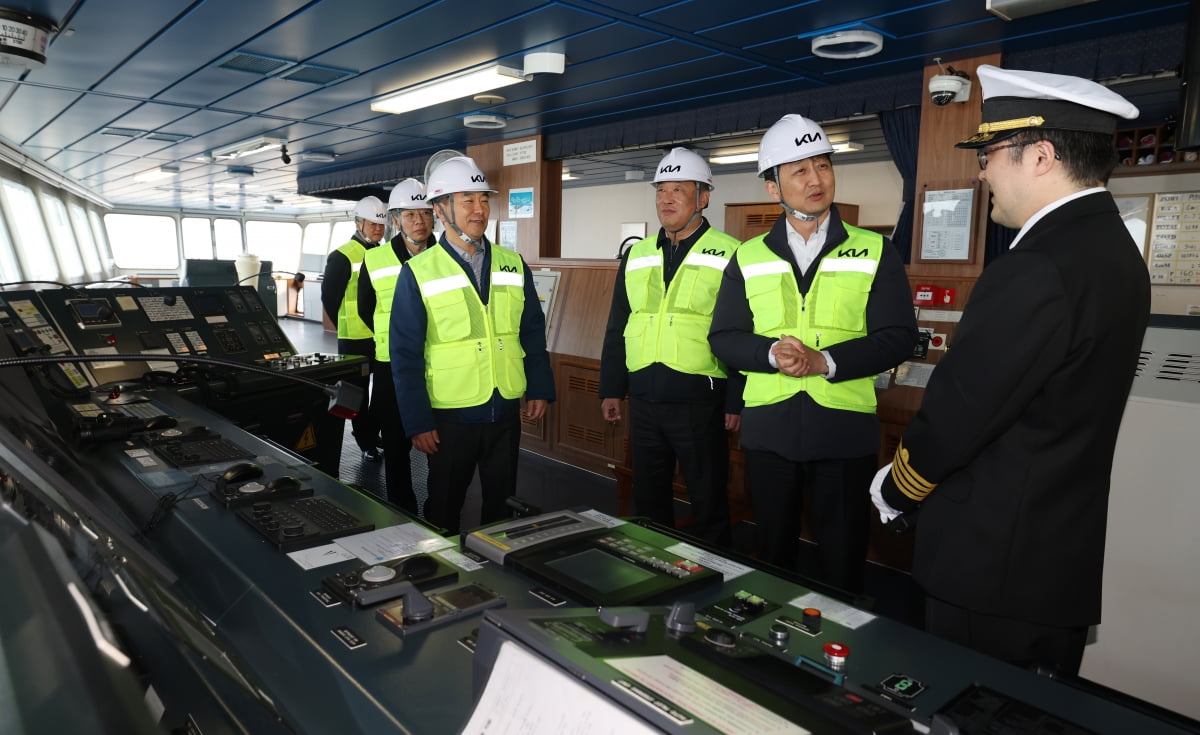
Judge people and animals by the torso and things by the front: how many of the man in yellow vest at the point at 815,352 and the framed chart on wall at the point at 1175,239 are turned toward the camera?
2

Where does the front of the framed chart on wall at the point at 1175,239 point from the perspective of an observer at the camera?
facing the viewer

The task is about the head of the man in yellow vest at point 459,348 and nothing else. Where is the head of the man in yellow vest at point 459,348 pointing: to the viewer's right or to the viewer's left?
to the viewer's right

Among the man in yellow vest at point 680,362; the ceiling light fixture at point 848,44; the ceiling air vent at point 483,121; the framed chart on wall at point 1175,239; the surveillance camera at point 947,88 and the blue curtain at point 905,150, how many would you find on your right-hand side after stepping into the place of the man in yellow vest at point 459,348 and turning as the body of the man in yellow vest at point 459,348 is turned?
0

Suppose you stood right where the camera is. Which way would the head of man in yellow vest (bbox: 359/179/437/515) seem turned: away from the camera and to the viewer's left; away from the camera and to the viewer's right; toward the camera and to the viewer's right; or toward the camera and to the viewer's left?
toward the camera and to the viewer's right

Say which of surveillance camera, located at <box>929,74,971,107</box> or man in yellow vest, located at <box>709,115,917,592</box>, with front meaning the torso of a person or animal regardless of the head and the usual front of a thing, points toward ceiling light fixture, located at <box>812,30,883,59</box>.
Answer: the surveillance camera

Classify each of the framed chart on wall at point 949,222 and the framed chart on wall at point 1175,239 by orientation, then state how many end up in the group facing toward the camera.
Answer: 2

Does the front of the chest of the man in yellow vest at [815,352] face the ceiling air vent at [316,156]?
no

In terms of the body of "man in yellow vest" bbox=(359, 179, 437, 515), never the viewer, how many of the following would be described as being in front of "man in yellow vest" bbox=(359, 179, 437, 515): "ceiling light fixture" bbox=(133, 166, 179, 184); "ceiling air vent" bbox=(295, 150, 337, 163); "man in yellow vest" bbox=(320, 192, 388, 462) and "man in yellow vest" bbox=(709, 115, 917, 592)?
1

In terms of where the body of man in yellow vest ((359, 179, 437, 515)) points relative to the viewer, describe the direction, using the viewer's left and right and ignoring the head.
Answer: facing the viewer and to the right of the viewer

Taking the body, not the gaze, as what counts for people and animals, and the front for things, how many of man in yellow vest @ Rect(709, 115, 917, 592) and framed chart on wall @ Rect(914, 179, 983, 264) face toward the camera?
2

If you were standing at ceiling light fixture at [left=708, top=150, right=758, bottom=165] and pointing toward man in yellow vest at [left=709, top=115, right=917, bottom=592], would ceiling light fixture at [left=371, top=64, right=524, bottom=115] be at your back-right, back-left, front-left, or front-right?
front-right

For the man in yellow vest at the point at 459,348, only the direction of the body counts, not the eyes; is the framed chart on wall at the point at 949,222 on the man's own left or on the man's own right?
on the man's own left

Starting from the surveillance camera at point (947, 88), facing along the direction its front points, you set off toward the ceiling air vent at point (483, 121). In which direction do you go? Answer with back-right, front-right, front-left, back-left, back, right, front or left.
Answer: front-right

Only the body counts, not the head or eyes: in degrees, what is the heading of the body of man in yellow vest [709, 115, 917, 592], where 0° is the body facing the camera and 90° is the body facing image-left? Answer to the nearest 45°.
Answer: approximately 0°

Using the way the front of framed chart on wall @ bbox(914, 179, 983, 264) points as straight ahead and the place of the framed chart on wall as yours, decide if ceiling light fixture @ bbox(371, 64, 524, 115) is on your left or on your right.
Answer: on your right

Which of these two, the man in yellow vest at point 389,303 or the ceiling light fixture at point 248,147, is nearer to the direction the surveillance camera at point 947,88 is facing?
the man in yellow vest

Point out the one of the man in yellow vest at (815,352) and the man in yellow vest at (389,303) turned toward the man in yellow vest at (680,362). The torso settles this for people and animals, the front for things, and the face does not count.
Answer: the man in yellow vest at (389,303)

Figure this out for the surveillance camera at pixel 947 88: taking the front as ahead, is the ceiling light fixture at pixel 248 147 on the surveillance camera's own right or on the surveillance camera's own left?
on the surveillance camera's own right

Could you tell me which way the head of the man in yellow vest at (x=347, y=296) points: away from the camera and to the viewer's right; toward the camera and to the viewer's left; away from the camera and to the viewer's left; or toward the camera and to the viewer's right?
toward the camera and to the viewer's right
